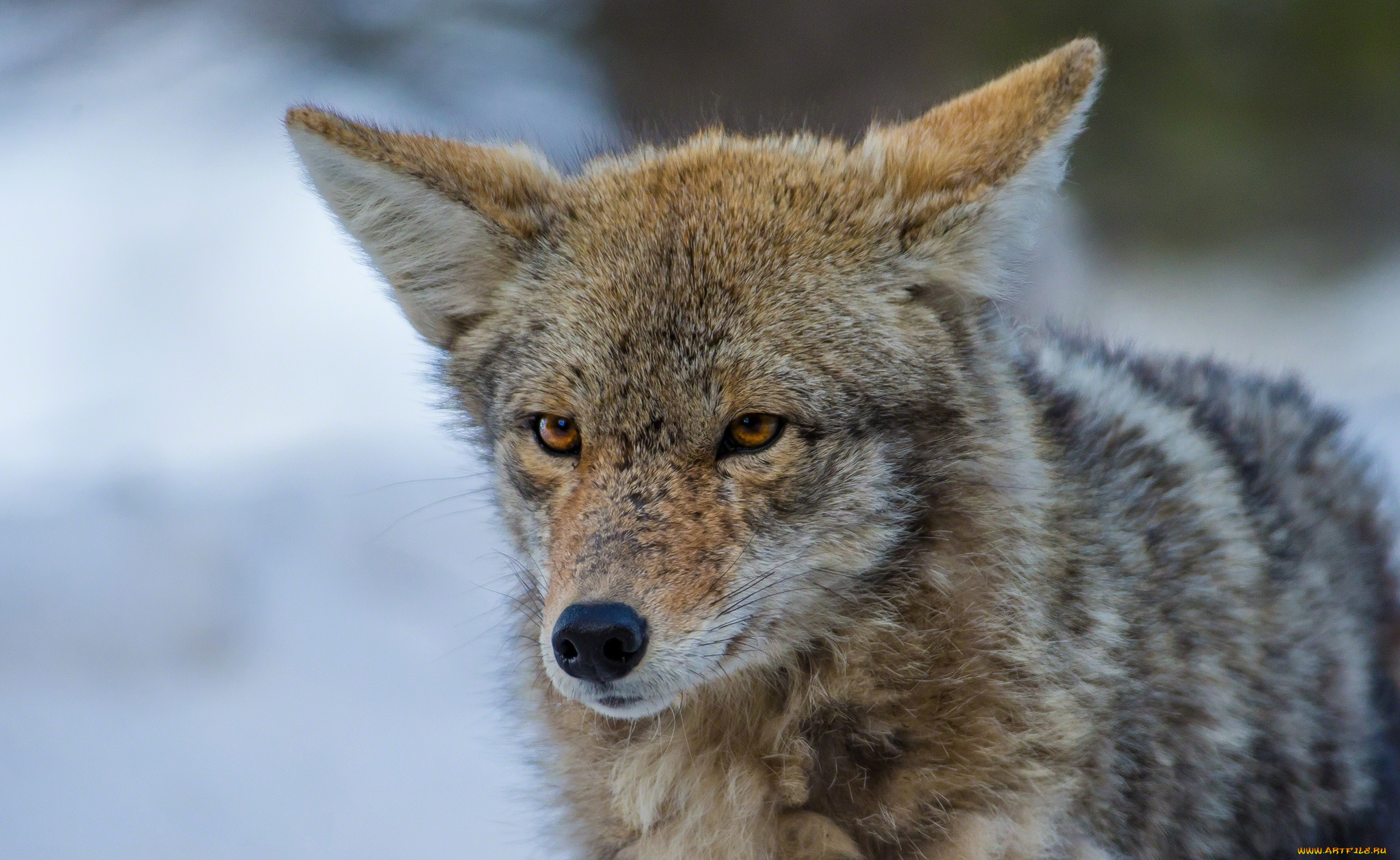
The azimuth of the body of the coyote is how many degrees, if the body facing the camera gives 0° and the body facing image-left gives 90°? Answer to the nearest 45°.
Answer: approximately 45°
